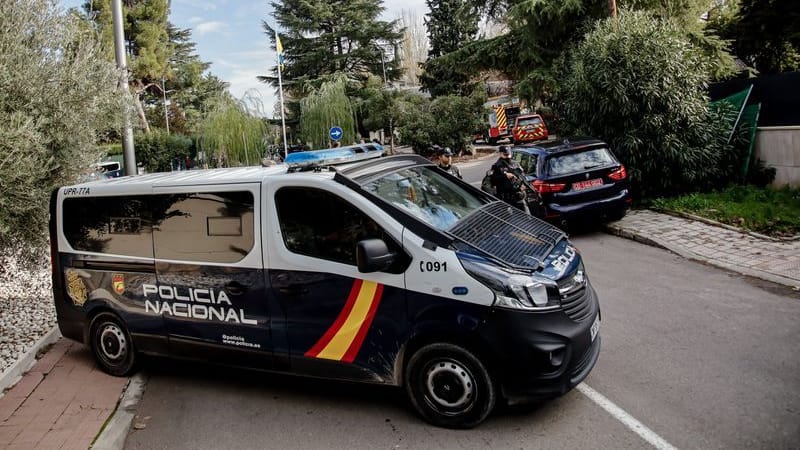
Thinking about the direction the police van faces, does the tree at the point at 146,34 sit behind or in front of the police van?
behind

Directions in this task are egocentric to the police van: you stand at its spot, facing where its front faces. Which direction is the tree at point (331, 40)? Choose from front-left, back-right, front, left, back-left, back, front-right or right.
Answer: back-left
